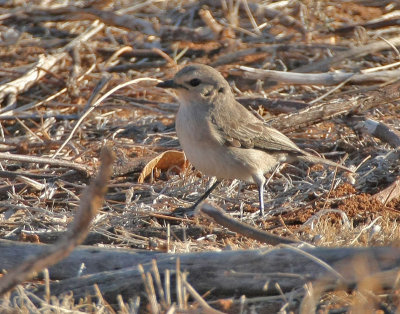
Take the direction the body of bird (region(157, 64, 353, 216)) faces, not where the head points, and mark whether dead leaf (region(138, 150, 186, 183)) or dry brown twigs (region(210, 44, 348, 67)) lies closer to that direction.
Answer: the dead leaf

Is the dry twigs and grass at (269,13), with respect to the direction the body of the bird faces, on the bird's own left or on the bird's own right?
on the bird's own right

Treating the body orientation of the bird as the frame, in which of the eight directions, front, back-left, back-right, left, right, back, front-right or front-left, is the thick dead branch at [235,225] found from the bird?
left

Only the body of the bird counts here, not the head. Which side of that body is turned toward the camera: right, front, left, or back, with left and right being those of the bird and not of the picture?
left

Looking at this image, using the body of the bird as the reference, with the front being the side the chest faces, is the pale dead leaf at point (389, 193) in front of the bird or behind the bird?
behind

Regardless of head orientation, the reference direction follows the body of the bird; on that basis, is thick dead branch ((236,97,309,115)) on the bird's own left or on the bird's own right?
on the bird's own right

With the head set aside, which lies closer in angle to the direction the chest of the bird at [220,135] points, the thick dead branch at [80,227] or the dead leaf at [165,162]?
the dead leaf

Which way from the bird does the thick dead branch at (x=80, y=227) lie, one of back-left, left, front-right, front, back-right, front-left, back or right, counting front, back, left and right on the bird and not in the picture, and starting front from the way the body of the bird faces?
left
